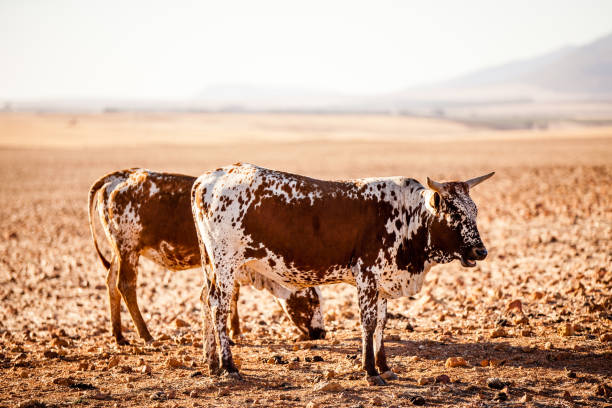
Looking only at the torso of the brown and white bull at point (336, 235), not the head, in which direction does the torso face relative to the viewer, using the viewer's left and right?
facing to the right of the viewer

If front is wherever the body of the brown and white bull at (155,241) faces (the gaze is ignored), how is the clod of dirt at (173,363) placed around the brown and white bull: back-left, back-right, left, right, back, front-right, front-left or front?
right

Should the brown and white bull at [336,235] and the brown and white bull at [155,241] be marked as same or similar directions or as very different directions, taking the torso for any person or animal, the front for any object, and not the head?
same or similar directions

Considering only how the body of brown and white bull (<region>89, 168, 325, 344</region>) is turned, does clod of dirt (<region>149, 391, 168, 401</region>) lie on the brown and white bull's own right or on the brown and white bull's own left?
on the brown and white bull's own right

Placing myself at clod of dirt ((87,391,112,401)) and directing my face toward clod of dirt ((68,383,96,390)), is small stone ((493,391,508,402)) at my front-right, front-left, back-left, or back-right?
back-right

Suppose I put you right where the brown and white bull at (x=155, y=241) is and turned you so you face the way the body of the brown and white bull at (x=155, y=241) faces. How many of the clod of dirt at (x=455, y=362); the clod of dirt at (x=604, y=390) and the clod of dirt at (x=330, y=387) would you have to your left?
0

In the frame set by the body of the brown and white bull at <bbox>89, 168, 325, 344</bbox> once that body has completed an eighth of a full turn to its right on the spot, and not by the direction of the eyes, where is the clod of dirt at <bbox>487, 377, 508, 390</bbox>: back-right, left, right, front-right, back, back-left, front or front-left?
front

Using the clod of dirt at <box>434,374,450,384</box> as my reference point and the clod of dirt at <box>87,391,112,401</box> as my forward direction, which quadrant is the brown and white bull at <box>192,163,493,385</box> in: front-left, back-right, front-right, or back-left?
front-right

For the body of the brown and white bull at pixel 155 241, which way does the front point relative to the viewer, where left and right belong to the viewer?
facing to the right of the viewer

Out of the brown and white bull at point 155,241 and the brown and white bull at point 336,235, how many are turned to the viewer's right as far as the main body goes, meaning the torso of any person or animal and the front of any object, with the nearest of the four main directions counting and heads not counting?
2

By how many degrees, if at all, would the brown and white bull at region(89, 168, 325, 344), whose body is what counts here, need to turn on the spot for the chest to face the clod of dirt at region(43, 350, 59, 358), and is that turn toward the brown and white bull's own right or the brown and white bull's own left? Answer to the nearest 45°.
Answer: approximately 135° to the brown and white bull's own right

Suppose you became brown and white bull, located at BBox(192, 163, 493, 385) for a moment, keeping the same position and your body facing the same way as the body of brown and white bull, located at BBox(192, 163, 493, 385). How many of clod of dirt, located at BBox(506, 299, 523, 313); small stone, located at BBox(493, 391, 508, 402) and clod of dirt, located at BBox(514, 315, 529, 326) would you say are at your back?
0

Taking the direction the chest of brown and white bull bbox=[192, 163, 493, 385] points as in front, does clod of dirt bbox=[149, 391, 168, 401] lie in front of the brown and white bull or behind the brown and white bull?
behind

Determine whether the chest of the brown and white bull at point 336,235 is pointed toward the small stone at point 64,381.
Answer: no

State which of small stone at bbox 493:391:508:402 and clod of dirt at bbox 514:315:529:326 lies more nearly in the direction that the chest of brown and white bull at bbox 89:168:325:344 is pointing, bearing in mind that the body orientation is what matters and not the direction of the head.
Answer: the clod of dirt
